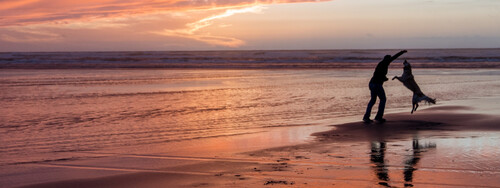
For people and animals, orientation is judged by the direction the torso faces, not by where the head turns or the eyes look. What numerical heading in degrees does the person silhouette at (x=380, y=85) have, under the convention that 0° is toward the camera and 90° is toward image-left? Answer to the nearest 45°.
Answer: approximately 270°
